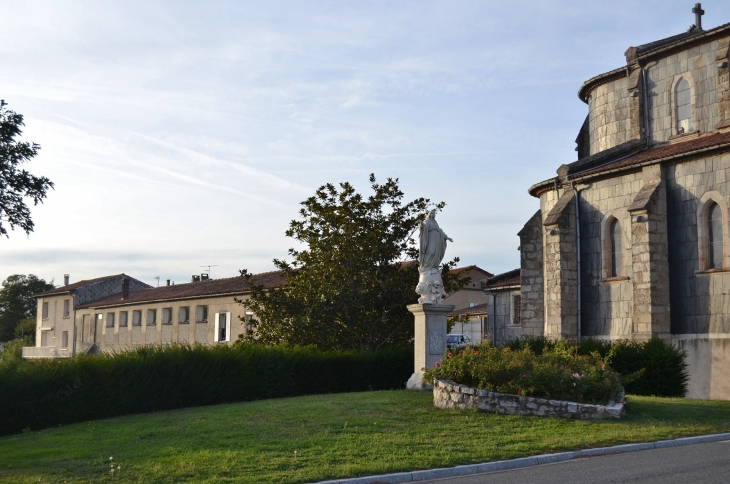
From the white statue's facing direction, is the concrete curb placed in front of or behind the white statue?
in front

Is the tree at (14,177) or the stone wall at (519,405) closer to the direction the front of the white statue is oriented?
the stone wall

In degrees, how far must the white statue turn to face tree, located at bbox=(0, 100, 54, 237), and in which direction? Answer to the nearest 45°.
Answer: approximately 135° to its right

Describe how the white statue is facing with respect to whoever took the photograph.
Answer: facing the viewer and to the right of the viewer

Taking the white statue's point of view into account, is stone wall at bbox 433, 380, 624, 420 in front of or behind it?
in front

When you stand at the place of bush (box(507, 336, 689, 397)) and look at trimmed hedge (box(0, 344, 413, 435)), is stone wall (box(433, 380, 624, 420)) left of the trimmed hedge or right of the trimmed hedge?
left

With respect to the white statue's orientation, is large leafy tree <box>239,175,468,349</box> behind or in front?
behind

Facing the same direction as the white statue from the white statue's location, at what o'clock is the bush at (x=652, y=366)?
The bush is roughly at 10 o'clock from the white statue.

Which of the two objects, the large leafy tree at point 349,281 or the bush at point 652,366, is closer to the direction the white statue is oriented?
the bush

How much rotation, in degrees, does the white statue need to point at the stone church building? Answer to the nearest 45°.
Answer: approximately 90° to its left
